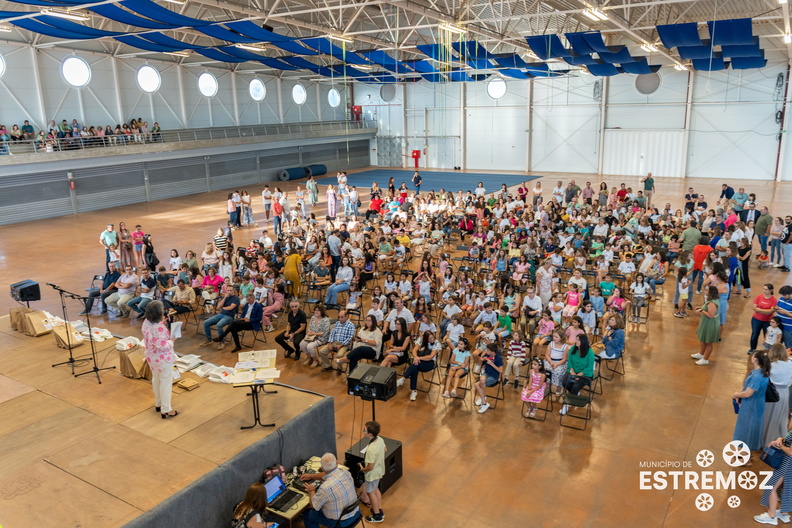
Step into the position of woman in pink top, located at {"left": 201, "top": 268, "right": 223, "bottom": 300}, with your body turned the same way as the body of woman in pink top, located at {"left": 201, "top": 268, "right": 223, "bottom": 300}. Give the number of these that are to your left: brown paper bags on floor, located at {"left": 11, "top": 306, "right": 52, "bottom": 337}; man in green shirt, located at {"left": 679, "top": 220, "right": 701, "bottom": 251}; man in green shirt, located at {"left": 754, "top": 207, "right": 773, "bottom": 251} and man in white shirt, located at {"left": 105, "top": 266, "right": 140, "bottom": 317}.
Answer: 2

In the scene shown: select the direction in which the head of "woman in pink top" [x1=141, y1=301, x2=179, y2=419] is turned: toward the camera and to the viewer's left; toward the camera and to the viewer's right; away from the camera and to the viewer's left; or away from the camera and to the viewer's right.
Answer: away from the camera and to the viewer's right

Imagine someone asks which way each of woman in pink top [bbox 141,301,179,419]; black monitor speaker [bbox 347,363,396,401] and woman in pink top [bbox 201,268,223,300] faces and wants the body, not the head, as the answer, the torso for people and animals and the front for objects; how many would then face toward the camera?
1

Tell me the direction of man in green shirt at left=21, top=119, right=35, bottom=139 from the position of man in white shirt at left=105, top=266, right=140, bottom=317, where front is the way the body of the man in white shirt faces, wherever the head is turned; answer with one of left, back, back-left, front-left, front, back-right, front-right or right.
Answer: back-right

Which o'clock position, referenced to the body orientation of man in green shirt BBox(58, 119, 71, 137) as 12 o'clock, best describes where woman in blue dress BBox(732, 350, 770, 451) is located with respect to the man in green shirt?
The woman in blue dress is roughly at 1 o'clock from the man in green shirt.

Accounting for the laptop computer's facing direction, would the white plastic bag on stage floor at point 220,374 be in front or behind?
behind

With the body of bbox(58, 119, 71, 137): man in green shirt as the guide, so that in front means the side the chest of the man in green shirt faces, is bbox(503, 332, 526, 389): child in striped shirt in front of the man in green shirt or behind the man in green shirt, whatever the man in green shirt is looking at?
in front

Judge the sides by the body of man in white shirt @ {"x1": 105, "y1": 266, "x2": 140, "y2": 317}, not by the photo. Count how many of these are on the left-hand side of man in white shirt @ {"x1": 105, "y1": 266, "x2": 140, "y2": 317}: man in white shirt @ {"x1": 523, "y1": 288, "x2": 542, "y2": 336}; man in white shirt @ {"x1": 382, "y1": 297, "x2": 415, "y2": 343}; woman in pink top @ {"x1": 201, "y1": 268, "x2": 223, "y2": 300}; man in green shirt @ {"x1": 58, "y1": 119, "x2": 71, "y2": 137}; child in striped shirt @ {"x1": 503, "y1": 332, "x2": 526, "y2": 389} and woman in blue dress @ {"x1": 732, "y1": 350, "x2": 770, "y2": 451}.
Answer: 5

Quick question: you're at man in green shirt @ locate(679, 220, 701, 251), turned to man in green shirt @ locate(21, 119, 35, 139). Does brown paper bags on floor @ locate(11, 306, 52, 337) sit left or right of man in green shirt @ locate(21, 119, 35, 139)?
left

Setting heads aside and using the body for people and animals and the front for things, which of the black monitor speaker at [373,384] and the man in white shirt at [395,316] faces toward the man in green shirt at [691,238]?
the black monitor speaker

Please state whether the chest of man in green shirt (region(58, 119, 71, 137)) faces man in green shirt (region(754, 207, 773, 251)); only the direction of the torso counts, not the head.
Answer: yes

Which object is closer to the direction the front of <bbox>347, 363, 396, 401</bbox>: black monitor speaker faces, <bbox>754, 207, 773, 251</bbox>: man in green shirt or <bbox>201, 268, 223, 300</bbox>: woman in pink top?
the man in green shirt

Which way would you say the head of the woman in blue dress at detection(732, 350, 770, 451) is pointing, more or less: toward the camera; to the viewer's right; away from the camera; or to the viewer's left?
to the viewer's left

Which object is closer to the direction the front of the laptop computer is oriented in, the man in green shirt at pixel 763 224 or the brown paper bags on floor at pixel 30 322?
the man in green shirt

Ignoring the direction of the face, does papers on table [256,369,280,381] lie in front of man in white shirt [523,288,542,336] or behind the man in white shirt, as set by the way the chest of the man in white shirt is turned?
in front

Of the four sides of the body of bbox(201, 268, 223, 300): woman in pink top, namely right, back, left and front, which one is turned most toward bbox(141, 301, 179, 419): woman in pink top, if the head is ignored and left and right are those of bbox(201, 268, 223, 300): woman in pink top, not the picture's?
front

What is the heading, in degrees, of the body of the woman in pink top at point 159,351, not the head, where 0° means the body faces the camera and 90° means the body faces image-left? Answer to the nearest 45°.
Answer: approximately 225°

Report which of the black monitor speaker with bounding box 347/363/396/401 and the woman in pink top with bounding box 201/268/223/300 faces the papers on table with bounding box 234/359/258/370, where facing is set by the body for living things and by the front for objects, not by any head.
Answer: the woman in pink top
